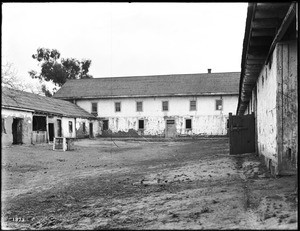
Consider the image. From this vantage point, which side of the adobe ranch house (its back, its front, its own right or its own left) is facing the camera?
front

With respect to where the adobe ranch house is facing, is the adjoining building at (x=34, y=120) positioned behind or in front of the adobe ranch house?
in front

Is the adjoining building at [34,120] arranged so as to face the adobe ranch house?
no

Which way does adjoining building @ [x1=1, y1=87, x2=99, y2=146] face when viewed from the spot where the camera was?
facing the viewer and to the right of the viewer

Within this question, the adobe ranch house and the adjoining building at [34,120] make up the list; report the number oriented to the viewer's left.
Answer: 0
